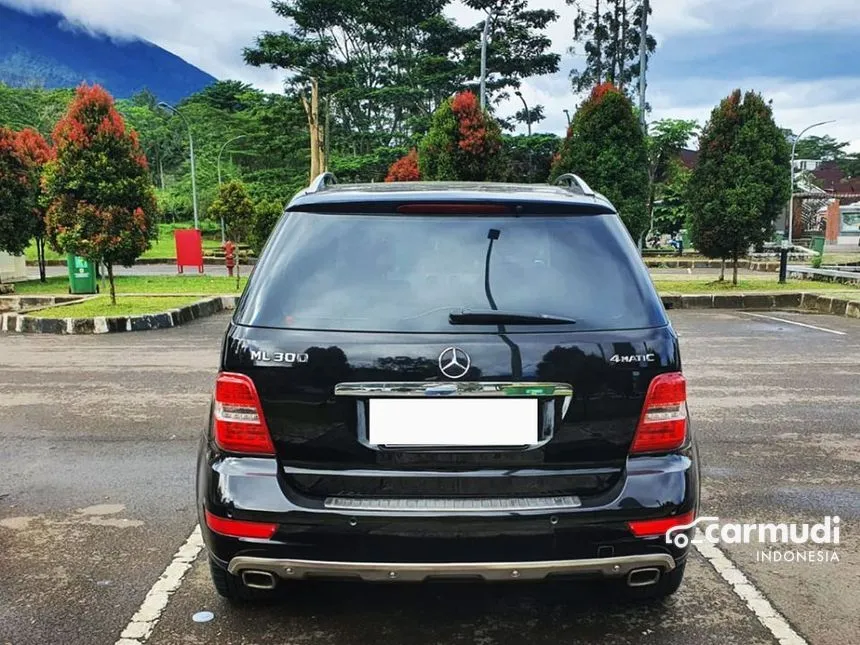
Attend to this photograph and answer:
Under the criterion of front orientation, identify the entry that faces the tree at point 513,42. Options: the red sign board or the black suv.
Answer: the black suv

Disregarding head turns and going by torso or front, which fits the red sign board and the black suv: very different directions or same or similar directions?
very different directions

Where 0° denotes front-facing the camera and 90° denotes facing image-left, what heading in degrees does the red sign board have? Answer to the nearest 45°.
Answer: approximately 0°

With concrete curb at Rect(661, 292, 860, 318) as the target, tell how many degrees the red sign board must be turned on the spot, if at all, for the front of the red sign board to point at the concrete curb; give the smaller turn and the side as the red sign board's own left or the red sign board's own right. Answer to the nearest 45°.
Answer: approximately 45° to the red sign board's own left

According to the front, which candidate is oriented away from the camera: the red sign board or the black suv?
the black suv

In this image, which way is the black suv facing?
away from the camera

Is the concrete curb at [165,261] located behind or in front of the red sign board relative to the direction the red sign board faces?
behind

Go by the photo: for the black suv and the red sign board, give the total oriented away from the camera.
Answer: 1

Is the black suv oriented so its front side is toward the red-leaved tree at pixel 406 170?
yes

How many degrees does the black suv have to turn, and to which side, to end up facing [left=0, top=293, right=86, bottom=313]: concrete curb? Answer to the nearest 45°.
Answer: approximately 45° to its left

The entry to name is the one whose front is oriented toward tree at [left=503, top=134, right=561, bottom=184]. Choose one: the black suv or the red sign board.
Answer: the black suv
